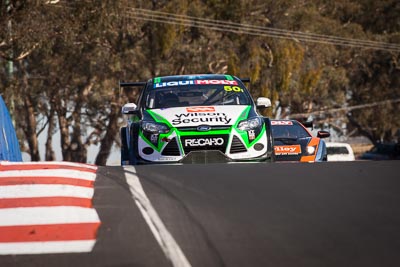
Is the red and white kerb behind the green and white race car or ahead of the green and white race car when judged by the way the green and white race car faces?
ahead

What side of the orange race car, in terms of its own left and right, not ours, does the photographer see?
front

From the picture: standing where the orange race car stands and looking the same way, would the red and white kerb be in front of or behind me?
in front

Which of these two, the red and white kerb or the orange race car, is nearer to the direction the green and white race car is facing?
the red and white kerb

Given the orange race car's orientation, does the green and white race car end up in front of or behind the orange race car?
in front

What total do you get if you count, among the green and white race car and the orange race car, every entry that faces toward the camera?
2

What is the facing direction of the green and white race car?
toward the camera

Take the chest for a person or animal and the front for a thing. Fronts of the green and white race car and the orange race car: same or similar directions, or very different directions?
same or similar directions
